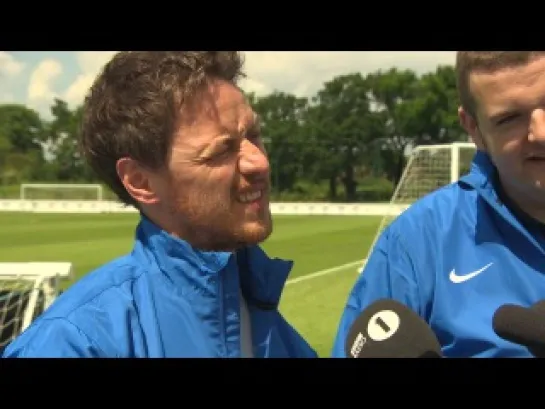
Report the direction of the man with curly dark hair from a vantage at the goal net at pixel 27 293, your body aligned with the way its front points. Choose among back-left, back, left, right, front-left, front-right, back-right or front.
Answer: front

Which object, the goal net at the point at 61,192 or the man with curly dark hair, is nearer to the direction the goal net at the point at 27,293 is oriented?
the man with curly dark hair

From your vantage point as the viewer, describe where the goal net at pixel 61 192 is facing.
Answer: facing the viewer

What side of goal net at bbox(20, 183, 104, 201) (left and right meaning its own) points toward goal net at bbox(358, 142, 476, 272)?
front

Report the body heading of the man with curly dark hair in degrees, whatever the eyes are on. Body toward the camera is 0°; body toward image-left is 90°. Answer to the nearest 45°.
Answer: approximately 315°

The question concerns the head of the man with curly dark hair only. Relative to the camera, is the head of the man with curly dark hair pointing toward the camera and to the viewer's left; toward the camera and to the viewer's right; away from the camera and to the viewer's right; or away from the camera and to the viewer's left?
toward the camera and to the viewer's right

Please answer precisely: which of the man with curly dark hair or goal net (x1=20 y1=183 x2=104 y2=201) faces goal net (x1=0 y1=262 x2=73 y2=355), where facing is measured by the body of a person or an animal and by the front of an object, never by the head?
goal net (x1=20 y1=183 x2=104 y2=201)
